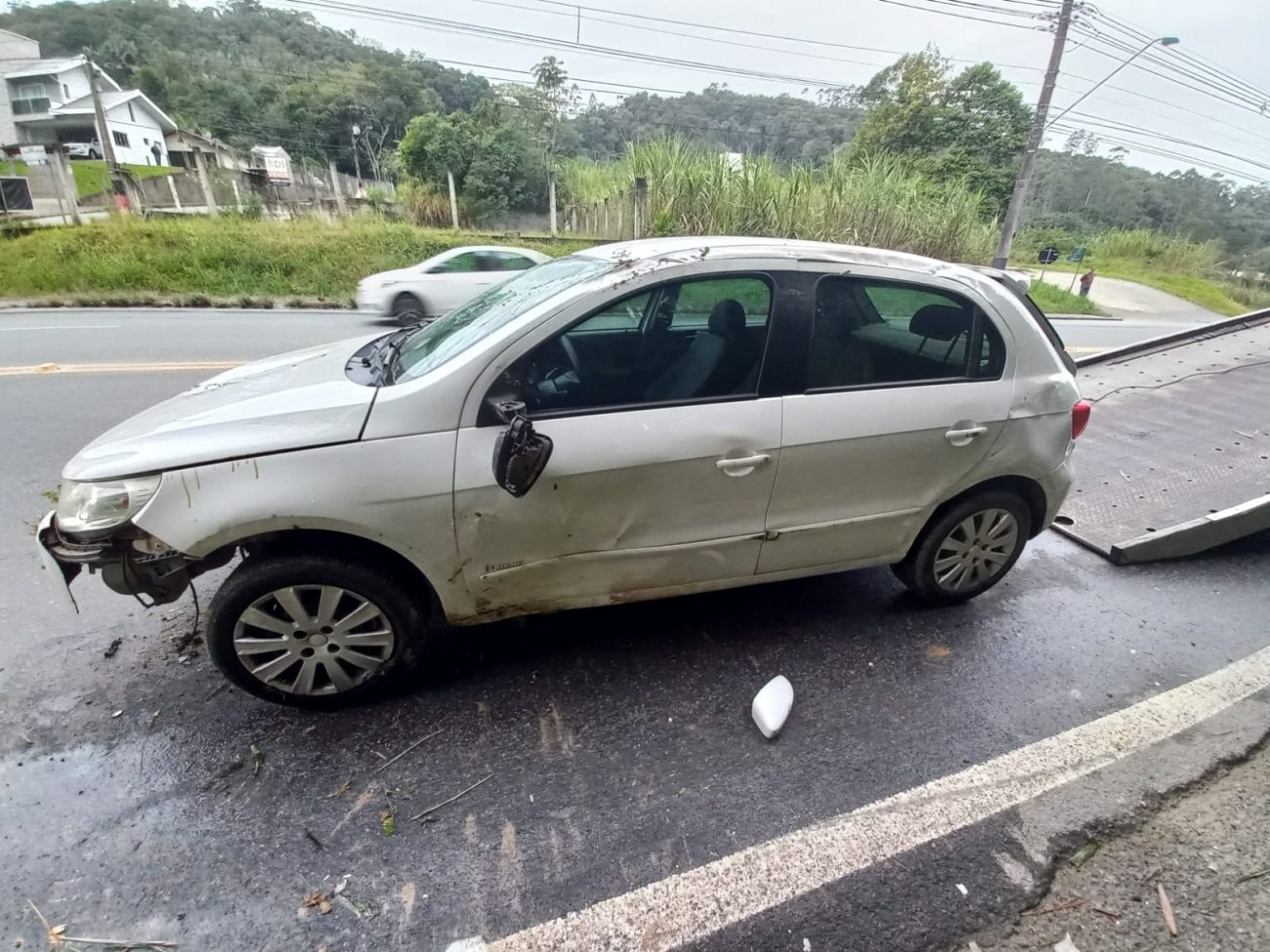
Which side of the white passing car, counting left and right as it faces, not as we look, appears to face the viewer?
left

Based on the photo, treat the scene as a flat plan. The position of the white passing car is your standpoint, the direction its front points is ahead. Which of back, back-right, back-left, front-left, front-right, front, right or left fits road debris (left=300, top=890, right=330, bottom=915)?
left

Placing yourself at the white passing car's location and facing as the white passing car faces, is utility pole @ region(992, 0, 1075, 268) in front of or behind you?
behind

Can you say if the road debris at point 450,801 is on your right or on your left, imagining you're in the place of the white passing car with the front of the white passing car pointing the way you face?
on your left

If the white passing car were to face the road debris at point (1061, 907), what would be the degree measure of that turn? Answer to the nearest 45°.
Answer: approximately 90° to its left

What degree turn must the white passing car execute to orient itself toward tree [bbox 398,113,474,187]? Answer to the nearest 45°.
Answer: approximately 90° to its right

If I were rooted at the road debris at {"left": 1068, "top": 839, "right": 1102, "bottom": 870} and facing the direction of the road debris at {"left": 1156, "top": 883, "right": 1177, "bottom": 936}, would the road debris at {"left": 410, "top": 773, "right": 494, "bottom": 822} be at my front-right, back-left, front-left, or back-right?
back-right

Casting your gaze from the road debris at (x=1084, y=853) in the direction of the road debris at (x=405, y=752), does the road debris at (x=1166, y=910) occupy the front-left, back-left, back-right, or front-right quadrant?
back-left

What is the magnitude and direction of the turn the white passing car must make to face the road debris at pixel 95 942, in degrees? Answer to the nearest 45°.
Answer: approximately 90° to its left
